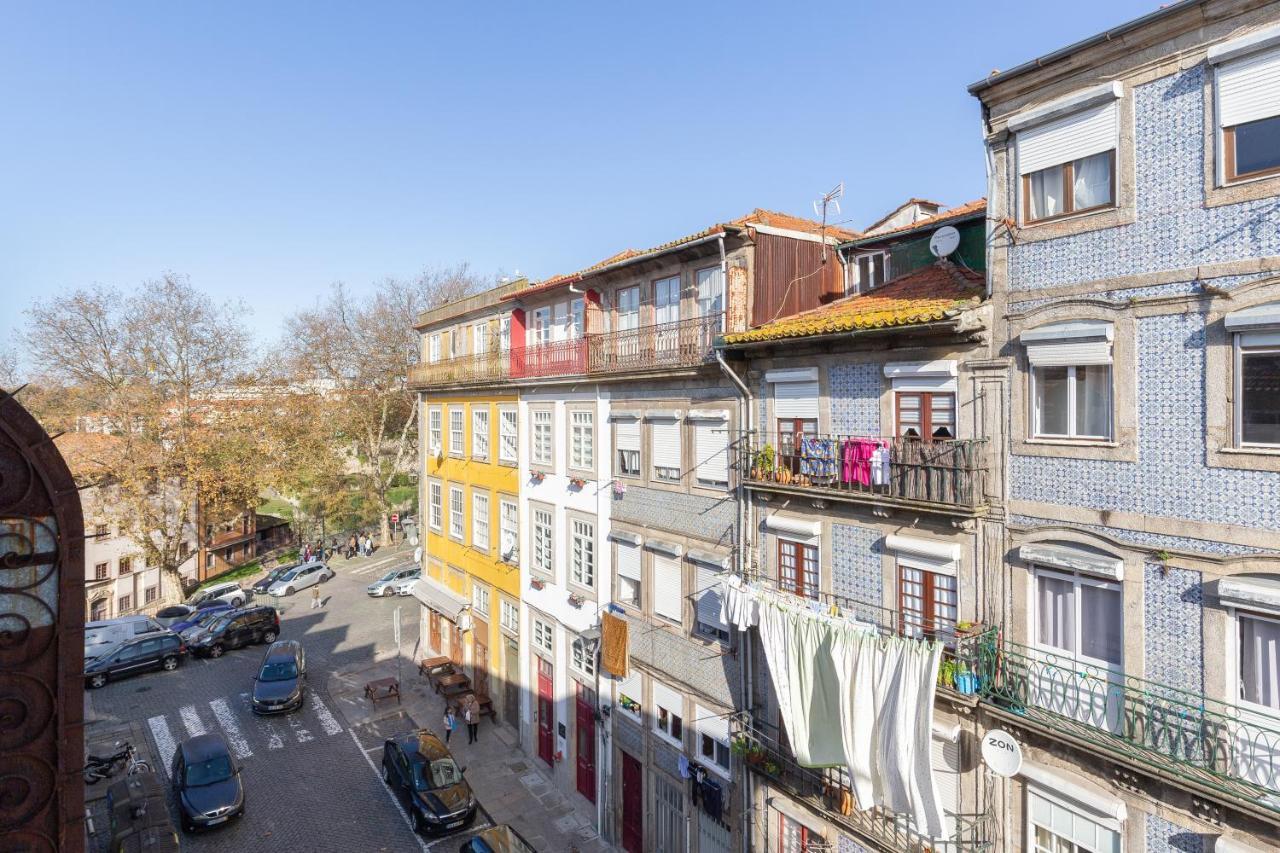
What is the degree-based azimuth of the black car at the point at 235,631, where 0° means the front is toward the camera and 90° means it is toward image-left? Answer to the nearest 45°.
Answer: approximately 45°

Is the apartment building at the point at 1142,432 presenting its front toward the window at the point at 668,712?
no

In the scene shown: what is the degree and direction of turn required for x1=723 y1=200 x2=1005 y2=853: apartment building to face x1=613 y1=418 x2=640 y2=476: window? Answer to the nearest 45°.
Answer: approximately 90° to its right

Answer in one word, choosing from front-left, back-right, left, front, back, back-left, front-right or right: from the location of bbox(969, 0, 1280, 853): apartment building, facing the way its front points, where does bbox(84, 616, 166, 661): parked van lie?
front-right

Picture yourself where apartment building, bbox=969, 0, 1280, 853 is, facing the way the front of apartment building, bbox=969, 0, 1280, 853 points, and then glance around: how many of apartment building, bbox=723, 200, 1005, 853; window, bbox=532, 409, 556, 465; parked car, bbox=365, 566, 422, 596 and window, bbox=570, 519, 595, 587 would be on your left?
0

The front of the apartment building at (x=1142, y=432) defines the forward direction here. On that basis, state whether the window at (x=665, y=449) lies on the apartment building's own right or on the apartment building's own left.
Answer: on the apartment building's own right

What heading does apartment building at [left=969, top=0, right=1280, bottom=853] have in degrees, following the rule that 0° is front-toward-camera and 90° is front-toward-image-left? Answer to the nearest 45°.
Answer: approximately 45°

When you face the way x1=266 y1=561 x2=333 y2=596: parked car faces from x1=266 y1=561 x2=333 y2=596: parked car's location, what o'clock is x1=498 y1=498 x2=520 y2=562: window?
The window is roughly at 10 o'clock from the parked car.

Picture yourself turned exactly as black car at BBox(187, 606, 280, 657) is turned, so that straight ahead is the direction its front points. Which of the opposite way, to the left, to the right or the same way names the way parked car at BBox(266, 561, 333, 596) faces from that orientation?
the same way

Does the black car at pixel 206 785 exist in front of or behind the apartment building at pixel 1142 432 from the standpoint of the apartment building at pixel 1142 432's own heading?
in front

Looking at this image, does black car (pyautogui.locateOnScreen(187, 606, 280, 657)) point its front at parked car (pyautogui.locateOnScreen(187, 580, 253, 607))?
no

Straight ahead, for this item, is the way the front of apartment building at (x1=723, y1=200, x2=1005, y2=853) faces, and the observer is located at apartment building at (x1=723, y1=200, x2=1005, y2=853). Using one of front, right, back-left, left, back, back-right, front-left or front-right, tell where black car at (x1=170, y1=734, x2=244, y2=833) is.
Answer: front-right

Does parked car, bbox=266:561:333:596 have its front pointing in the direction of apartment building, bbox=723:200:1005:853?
no
